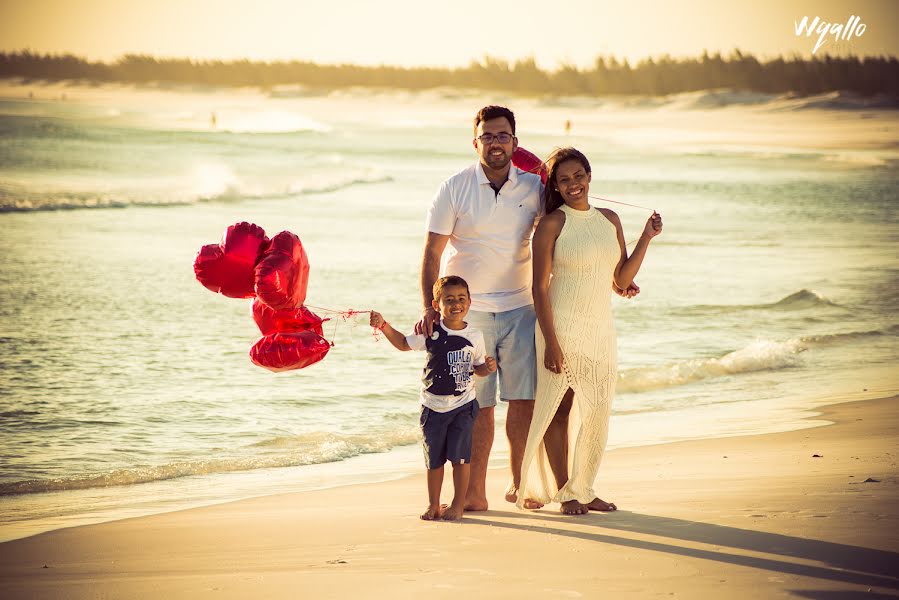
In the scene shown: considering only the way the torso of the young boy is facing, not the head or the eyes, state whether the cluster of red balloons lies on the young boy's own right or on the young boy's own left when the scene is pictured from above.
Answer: on the young boy's own right

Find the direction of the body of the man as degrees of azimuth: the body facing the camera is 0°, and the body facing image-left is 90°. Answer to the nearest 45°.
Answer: approximately 0°

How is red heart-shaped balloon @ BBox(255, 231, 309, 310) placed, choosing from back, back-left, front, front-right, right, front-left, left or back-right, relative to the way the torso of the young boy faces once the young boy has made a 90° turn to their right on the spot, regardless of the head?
front

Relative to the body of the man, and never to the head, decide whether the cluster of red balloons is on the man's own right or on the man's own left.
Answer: on the man's own right

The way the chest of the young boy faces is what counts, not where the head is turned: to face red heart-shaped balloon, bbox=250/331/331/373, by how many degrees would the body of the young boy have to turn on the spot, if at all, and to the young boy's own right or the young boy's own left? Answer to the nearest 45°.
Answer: approximately 90° to the young boy's own right

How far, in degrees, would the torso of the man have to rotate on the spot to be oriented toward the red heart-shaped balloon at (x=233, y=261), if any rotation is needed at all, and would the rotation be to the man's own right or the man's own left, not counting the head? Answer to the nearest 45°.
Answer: approximately 90° to the man's own right

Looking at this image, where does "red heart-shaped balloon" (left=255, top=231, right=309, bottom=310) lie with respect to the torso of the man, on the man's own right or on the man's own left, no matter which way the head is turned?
on the man's own right

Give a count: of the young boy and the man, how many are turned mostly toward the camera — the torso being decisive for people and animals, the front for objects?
2

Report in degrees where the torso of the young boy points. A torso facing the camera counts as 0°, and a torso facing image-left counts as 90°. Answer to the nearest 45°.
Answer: approximately 0°
